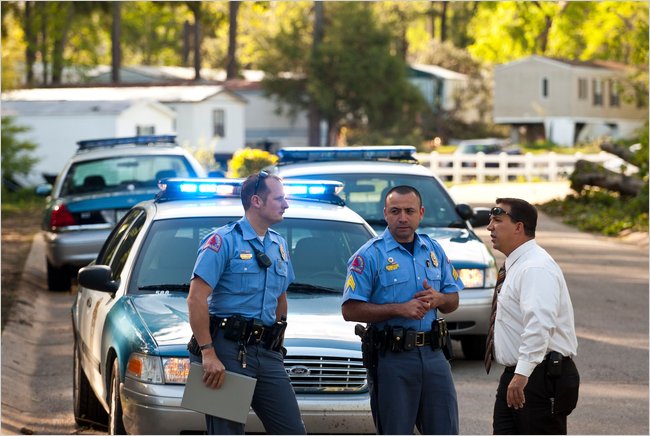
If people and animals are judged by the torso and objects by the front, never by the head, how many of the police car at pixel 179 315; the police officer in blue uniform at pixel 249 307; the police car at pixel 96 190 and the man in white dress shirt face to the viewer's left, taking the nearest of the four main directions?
1

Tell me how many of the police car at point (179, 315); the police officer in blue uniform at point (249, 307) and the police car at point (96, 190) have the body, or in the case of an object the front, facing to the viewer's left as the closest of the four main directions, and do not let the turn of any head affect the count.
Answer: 0

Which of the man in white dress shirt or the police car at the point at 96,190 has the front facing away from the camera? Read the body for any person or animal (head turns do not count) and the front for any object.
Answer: the police car

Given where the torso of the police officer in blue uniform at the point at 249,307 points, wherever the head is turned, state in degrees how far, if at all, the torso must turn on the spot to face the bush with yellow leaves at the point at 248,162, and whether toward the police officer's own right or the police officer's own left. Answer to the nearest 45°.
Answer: approximately 135° to the police officer's own left

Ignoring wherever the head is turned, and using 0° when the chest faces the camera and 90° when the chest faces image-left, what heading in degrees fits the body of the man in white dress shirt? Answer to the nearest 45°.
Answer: approximately 90°

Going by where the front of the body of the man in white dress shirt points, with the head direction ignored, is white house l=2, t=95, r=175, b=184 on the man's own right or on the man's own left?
on the man's own right

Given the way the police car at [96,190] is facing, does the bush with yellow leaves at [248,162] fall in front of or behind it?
in front

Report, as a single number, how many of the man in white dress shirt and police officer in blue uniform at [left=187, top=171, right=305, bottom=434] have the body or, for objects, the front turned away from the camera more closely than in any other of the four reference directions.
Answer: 0

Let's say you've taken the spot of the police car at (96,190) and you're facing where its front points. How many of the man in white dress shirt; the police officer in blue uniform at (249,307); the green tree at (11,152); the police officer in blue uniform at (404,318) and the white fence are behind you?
3

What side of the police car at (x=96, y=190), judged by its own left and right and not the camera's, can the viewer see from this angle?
back

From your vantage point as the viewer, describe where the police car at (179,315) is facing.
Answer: facing the viewer and to the right of the viewer

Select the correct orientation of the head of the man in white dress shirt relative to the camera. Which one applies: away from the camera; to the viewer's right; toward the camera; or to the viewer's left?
to the viewer's left

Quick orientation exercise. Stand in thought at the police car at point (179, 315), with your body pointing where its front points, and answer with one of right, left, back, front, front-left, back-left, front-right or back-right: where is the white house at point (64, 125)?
back-left

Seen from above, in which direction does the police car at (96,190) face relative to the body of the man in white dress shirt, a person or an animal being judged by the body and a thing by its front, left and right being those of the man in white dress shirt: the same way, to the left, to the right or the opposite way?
to the right
